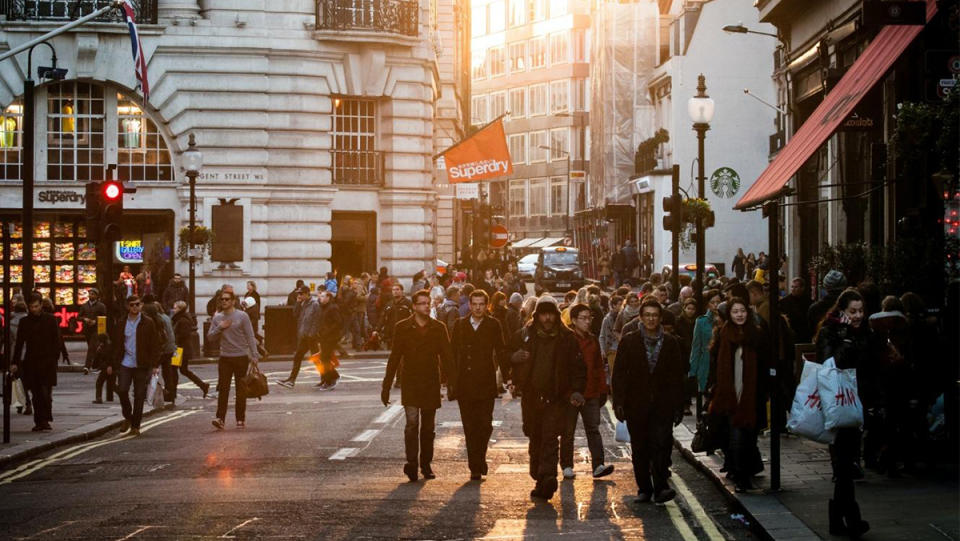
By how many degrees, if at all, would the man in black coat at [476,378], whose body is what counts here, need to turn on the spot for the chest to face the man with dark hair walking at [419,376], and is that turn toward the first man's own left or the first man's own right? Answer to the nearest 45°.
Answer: approximately 90° to the first man's own right

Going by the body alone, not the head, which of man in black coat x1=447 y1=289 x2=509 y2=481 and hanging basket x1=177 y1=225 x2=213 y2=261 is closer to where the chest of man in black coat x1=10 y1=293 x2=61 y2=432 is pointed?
the man in black coat

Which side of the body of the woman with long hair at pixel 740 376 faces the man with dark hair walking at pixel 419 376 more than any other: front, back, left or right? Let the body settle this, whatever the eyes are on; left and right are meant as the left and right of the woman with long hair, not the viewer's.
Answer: right

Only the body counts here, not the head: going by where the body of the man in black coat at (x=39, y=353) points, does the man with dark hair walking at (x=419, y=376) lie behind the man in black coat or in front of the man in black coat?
in front

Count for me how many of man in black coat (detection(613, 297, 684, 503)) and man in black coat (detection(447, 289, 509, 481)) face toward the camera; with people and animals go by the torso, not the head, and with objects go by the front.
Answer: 2

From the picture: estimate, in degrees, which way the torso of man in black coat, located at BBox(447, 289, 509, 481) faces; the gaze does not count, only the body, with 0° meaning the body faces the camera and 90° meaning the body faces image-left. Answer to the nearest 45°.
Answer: approximately 0°

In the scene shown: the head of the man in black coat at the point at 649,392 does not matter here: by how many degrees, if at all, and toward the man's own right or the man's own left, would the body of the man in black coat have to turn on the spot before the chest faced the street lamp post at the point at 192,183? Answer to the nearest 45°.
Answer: approximately 135° to the man's own right

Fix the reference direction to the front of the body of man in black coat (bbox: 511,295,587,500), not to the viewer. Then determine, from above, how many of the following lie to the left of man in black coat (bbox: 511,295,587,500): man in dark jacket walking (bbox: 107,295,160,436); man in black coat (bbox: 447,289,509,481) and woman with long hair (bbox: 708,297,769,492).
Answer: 1

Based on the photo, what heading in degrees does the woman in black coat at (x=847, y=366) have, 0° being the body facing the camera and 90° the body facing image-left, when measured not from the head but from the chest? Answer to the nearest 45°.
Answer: approximately 315°

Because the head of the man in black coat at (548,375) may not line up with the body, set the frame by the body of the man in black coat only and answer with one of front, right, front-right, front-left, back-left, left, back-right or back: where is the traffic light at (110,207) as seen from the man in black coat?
back-right

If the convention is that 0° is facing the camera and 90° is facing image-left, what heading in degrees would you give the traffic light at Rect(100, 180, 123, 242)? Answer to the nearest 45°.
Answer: approximately 0°
